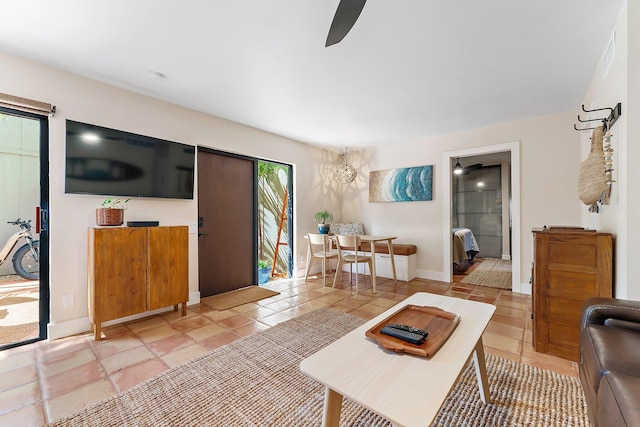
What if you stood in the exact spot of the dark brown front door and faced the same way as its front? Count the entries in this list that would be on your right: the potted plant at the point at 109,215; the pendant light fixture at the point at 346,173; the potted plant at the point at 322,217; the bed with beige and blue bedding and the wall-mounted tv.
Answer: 2

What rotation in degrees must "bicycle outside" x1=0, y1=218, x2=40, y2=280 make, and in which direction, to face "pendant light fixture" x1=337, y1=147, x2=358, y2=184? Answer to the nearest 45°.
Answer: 0° — it already faces it

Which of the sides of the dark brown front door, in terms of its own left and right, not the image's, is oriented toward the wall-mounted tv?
right

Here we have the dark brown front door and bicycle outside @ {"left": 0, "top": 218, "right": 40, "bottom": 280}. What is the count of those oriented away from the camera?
0

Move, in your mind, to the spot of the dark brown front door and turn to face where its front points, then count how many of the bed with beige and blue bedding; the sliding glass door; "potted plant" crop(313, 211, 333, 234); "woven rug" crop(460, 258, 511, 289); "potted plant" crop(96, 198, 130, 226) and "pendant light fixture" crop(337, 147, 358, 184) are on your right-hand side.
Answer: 2

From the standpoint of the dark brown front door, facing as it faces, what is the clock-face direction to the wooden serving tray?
The wooden serving tray is roughly at 1 o'clock from the dark brown front door.

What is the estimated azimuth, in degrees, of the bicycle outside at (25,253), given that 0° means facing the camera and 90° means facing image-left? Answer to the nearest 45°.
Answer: approximately 270°

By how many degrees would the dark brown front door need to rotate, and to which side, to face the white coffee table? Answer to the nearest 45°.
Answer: approximately 45° to its right

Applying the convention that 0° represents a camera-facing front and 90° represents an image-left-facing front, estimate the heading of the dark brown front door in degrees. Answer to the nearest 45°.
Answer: approximately 315°

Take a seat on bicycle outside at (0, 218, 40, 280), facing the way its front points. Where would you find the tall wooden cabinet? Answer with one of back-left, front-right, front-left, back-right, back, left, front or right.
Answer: front-right

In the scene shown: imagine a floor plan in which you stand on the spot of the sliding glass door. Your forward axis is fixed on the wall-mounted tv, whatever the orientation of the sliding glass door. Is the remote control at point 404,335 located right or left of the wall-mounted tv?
right

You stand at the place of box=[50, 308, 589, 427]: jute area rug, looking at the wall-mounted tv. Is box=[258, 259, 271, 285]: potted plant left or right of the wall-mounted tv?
right

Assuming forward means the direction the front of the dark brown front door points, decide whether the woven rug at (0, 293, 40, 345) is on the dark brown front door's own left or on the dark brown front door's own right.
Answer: on the dark brown front door's own right

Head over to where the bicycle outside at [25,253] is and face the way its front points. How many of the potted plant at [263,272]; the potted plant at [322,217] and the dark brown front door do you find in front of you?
3

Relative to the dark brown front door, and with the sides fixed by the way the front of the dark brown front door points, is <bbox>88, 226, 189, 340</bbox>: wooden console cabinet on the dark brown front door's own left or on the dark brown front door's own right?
on the dark brown front door's own right
